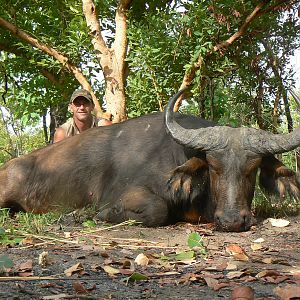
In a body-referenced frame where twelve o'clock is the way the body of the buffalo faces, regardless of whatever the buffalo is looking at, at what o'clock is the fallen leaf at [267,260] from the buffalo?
The fallen leaf is roughly at 1 o'clock from the buffalo.

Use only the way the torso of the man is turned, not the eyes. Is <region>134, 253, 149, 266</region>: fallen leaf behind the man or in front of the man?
in front

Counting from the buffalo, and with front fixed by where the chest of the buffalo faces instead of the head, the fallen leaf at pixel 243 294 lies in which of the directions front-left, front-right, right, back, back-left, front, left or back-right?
front-right

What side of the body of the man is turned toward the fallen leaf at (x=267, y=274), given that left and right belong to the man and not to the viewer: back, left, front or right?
front

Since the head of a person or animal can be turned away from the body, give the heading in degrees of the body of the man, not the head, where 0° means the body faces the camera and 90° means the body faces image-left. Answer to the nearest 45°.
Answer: approximately 0°

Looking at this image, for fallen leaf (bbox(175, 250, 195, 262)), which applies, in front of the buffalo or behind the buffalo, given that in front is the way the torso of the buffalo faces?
in front

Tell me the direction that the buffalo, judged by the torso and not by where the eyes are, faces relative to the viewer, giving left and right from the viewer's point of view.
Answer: facing the viewer and to the right of the viewer

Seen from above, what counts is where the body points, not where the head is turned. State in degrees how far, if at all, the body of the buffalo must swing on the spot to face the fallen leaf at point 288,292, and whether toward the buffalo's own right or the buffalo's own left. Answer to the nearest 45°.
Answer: approximately 45° to the buffalo's own right

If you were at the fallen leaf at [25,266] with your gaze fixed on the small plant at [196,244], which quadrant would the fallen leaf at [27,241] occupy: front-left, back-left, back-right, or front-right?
front-left

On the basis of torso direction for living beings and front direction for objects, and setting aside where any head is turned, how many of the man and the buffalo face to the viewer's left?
0

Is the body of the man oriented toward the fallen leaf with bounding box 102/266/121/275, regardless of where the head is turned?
yes

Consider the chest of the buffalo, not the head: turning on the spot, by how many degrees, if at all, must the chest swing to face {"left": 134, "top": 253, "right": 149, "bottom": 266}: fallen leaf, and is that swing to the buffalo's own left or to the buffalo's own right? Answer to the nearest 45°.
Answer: approximately 45° to the buffalo's own right

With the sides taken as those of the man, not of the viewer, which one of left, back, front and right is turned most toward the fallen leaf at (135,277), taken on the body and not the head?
front

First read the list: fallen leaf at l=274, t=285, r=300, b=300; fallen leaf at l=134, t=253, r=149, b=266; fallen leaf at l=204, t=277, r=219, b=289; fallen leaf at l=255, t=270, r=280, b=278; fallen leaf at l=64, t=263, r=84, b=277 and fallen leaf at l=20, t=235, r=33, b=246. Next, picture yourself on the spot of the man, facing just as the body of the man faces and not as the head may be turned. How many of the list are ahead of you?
6

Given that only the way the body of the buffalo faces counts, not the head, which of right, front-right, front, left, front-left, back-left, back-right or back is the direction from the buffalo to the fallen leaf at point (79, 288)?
front-right
